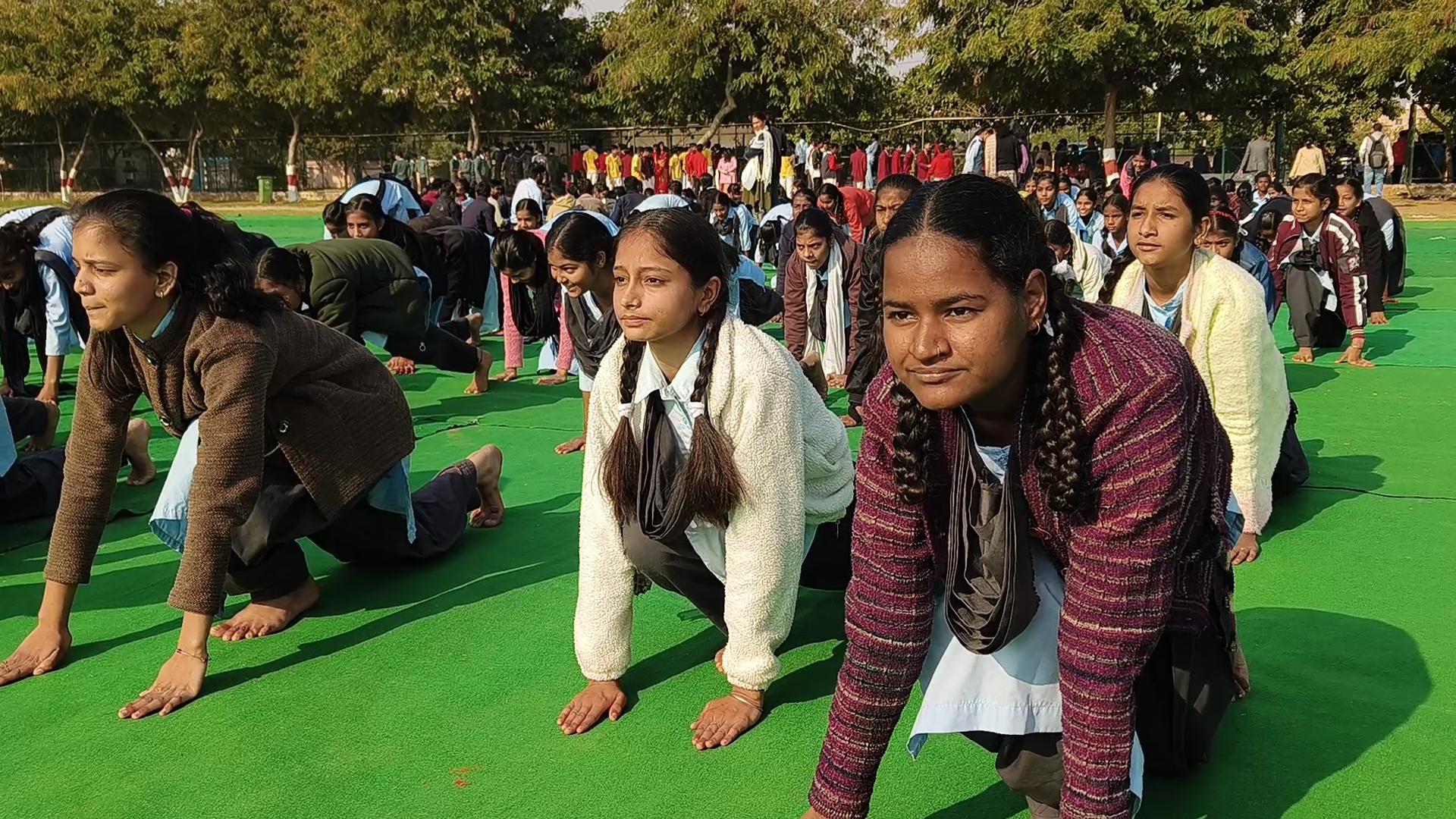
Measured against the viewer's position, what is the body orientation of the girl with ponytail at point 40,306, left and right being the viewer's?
facing the viewer and to the left of the viewer

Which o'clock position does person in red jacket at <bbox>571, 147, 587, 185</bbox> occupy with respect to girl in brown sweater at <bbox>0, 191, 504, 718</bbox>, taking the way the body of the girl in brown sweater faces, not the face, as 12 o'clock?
The person in red jacket is roughly at 5 o'clock from the girl in brown sweater.

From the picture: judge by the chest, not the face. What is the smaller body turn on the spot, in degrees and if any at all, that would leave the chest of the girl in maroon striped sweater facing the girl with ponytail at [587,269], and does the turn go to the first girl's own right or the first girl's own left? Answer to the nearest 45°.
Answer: approximately 90° to the first girl's own right

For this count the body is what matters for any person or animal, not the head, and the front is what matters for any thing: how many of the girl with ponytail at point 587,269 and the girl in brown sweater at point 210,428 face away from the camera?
0

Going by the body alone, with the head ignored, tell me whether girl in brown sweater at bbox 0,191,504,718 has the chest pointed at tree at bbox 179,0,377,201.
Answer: no

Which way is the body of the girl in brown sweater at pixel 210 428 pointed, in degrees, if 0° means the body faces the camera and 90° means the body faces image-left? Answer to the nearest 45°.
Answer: approximately 45°

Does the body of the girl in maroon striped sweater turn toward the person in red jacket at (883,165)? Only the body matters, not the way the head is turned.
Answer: no

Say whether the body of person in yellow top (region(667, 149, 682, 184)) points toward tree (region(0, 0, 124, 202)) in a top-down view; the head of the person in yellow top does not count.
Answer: no

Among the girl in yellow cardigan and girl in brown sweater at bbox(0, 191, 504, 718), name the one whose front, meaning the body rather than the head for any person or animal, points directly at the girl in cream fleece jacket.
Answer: the girl in yellow cardigan

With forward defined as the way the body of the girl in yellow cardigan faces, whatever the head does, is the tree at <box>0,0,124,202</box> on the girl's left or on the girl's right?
on the girl's right

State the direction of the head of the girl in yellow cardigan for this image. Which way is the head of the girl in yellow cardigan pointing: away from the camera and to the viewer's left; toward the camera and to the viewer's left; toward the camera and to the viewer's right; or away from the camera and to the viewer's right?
toward the camera and to the viewer's left

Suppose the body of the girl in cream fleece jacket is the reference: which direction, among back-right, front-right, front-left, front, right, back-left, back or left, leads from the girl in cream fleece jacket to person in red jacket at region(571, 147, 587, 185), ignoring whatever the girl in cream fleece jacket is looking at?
back-right

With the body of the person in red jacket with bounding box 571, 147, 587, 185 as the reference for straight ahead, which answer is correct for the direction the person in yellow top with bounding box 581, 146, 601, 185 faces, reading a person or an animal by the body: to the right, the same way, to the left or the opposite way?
the same way
